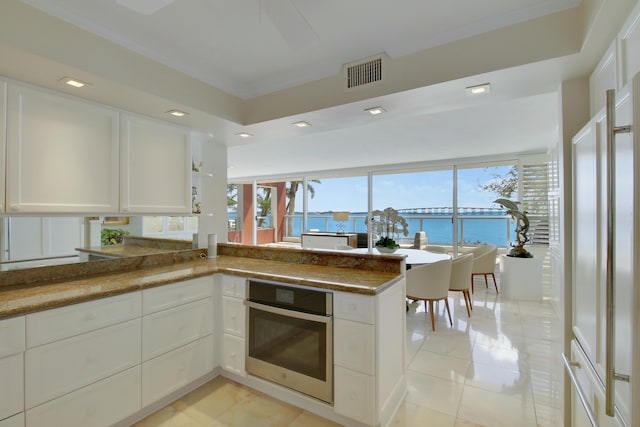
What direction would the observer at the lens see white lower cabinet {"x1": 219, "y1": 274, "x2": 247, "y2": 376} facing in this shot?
facing the viewer and to the left of the viewer

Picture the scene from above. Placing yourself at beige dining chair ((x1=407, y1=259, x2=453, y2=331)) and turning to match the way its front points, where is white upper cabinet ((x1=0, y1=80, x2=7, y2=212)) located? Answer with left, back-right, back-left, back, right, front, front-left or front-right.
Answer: left

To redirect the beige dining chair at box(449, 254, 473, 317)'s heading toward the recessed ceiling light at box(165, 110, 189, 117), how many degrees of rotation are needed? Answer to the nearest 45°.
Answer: approximately 90° to its left

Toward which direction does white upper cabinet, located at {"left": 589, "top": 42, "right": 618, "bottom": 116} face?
to the viewer's left

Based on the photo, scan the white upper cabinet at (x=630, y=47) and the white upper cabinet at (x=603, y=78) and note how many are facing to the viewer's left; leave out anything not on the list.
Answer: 2

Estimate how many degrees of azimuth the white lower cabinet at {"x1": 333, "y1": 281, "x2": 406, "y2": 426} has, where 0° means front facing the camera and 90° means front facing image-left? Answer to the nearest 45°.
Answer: approximately 45°

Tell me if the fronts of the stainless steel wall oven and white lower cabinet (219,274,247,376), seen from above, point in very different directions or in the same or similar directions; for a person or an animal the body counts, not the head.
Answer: same or similar directions

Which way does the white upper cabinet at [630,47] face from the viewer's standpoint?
to the viewer's left

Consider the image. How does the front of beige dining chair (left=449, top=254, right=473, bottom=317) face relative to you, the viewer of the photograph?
facing away from the viewer and to the left of the viewer
